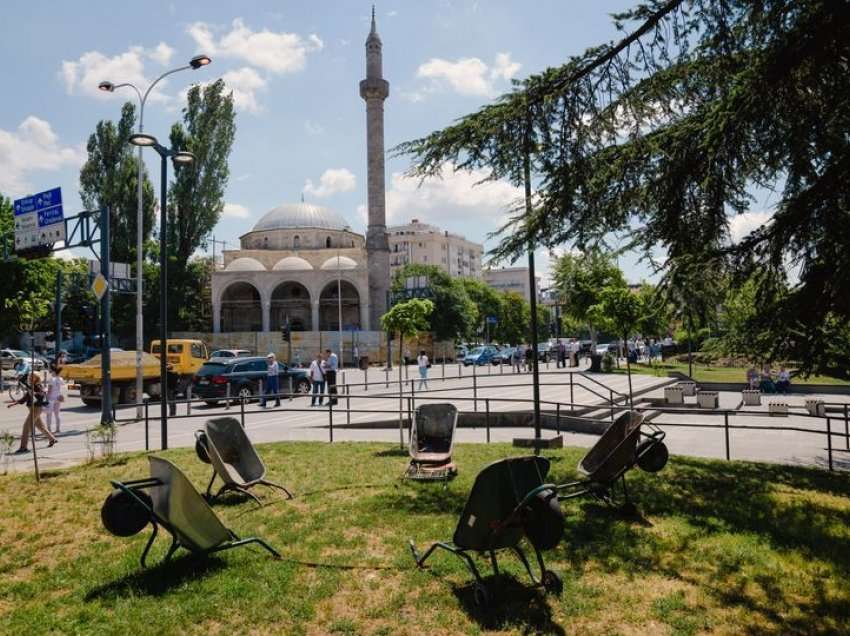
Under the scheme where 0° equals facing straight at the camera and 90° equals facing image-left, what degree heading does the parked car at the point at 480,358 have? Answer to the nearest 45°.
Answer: approximately 45°

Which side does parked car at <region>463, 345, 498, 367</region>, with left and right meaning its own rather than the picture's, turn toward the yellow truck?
front

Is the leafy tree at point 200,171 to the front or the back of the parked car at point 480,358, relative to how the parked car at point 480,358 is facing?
to the front

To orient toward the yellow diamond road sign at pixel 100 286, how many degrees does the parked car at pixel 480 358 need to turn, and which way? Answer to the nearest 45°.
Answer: approximately 45° to its left

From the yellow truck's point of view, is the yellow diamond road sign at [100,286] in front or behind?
behind

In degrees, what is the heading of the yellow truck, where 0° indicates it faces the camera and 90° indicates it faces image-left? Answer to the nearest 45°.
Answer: approximately 225°

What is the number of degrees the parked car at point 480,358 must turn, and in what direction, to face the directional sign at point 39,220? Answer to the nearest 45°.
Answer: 0° — it already faces it

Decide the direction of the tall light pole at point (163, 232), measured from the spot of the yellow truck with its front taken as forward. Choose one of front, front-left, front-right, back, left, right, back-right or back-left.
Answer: back-right

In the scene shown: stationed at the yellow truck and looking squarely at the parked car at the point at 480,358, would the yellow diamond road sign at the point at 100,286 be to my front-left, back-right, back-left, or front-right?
back-right
